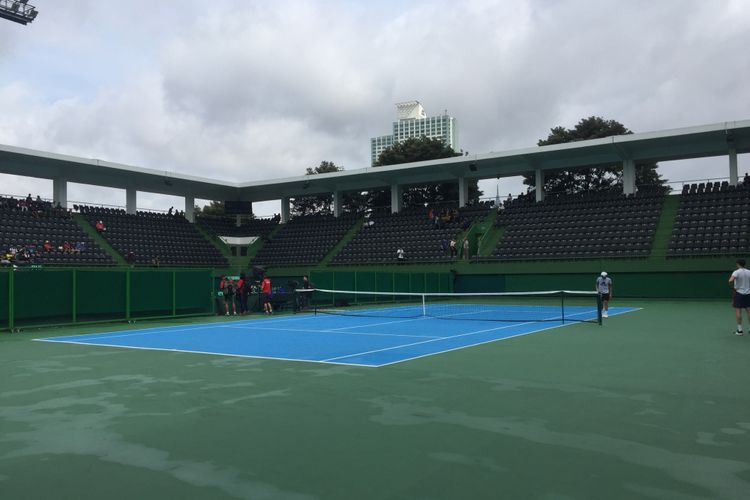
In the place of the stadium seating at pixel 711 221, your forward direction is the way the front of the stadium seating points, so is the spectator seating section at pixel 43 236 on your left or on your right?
on your right

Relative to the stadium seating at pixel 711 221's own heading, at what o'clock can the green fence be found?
The green fence is roughly at 1 o'clock from the stadium seating.

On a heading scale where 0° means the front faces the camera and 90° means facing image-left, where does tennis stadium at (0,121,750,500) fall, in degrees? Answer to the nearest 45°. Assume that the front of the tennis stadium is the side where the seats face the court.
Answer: approximately 0°

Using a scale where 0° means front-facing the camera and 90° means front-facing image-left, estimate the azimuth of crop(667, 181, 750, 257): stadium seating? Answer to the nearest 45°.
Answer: approximately 0°

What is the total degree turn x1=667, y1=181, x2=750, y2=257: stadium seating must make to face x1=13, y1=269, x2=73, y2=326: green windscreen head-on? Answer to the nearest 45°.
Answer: approximately 45° to its right

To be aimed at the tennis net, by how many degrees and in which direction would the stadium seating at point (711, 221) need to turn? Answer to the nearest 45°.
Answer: approximately 45° to its right

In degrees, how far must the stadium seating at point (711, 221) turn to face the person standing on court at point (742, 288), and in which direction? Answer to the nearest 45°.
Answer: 0° — it already faces them

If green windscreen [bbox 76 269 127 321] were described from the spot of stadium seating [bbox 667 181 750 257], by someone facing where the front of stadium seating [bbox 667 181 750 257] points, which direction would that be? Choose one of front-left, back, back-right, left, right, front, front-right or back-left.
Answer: front-right
